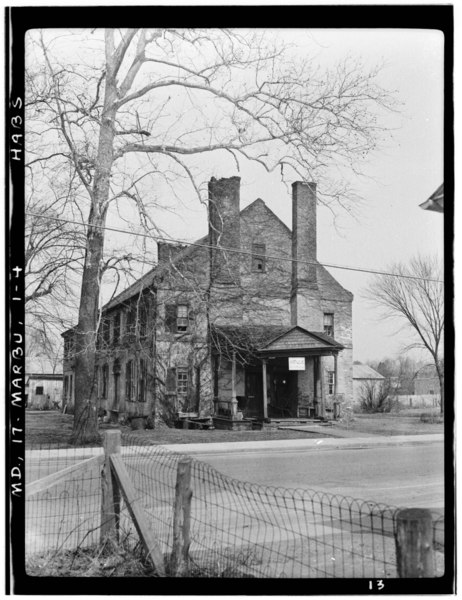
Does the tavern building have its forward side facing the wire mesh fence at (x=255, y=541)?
yes

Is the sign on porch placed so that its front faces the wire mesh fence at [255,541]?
yes

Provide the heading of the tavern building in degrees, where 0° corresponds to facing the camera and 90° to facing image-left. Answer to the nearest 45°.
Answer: approximately 0°

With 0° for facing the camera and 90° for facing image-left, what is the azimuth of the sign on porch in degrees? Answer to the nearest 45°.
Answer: approximately 0°

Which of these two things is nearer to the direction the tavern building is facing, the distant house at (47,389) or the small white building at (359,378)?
the small white building

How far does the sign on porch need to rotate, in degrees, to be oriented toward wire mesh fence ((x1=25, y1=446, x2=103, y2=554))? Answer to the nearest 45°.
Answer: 0° — it already faces it
